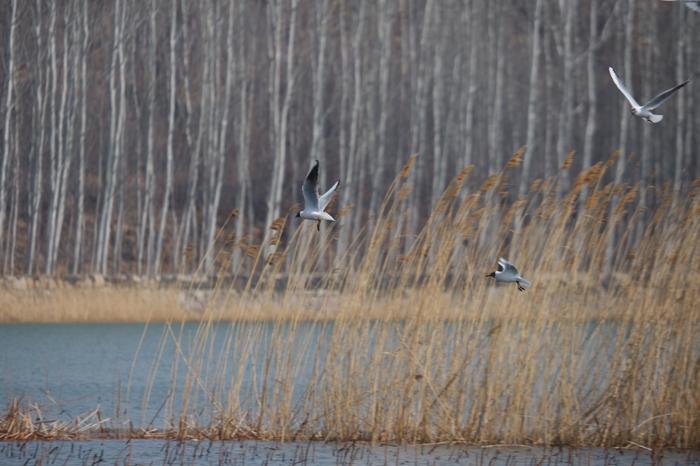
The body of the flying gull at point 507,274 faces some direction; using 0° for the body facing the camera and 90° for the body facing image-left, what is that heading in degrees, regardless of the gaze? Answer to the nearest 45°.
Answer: approximately 90°

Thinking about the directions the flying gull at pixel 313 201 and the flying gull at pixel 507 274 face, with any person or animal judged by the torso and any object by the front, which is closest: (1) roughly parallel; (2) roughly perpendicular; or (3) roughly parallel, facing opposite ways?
roughly parallel

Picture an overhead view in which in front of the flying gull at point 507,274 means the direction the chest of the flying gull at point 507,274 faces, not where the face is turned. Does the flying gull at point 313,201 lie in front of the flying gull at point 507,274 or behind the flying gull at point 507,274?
in front

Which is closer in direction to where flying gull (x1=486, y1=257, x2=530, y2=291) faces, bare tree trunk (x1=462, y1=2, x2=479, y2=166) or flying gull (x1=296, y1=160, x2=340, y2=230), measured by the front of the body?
the flying gull

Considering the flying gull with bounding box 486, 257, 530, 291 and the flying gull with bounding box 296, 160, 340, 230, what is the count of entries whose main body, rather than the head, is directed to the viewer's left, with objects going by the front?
2

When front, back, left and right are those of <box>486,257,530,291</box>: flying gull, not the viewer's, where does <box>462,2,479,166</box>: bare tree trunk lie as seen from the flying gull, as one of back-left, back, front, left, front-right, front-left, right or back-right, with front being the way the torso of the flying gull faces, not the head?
right

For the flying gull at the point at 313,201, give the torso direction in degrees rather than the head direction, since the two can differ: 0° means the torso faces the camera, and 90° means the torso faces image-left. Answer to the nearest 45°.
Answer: approximately 90°

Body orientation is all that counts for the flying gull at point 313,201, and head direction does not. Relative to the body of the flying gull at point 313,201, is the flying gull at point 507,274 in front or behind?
behind

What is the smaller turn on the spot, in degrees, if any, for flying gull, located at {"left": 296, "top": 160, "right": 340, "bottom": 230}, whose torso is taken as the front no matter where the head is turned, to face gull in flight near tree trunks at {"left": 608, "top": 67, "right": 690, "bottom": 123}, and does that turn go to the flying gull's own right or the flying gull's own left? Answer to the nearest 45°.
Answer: approximately 180°
